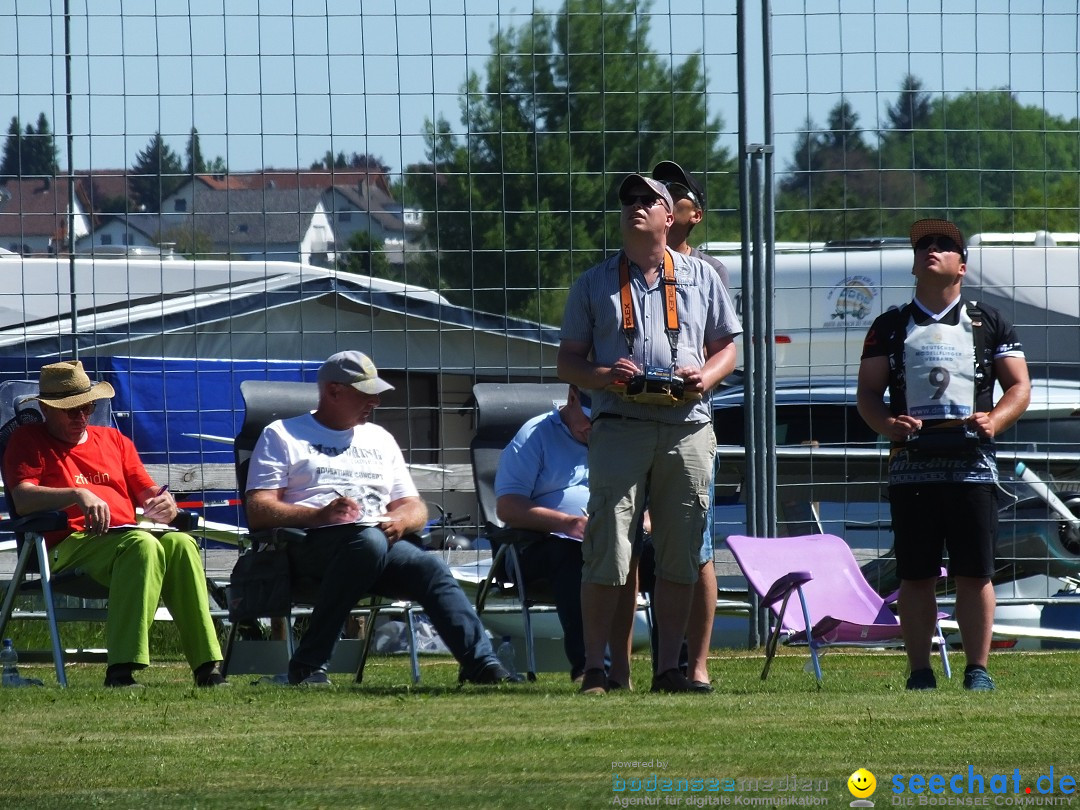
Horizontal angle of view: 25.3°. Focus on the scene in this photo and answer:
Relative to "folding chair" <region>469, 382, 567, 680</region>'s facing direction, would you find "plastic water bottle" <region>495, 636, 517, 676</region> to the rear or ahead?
ahead

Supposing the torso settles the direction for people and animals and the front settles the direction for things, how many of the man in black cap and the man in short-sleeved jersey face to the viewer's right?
0

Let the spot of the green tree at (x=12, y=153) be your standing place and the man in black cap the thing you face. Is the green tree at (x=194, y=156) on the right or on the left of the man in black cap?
left
